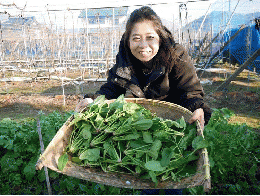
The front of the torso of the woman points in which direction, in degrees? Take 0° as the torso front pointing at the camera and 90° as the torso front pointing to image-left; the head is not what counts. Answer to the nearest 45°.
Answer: approximately 0°

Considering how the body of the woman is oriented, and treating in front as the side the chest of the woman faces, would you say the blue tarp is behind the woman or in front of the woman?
behind
